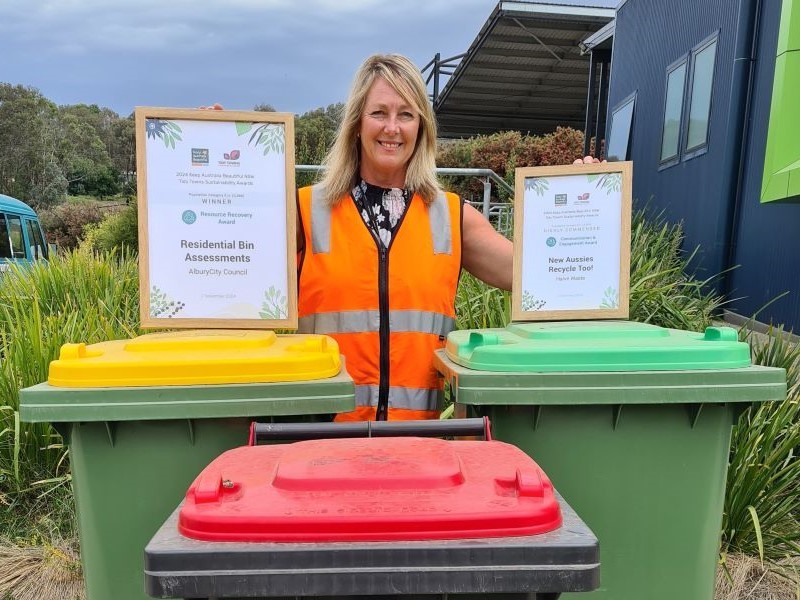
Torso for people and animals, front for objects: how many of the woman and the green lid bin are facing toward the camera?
2

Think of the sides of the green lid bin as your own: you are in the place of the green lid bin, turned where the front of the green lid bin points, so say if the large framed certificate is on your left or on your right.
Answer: on your right

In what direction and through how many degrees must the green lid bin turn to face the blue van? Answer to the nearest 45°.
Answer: approximately 135° to its right

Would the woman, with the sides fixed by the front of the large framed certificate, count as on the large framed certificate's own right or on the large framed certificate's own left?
on the large framed certificate's own left

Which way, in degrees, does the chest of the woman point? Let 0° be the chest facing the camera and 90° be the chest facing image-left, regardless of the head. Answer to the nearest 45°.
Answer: approximately 0°

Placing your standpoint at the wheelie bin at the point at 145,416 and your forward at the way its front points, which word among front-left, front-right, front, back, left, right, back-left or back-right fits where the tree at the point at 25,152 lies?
back

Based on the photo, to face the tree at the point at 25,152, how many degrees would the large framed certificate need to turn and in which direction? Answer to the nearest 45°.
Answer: approximately 180°

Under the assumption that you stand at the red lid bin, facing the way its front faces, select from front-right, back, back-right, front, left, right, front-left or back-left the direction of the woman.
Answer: back

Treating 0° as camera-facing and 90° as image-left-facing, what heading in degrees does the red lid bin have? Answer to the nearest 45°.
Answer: approximately 0°
